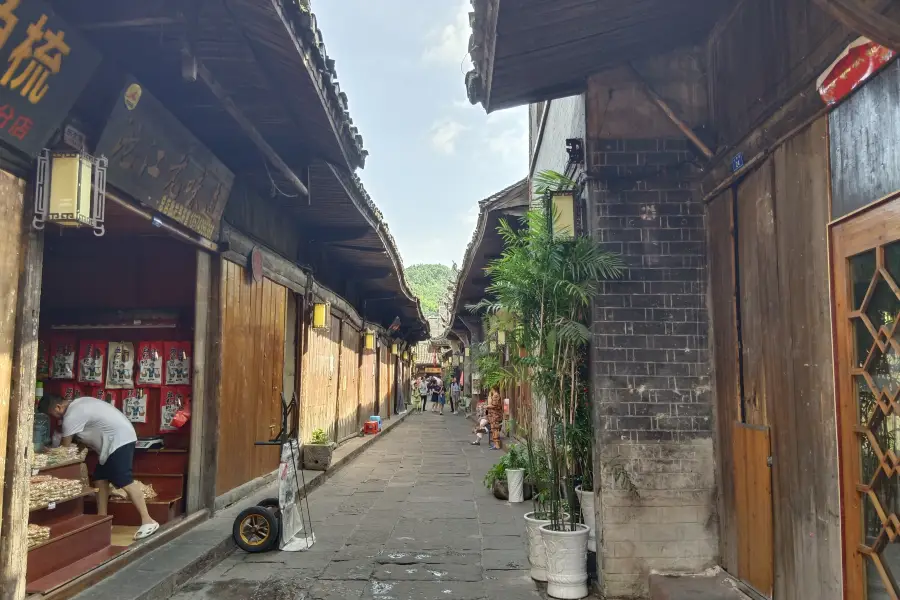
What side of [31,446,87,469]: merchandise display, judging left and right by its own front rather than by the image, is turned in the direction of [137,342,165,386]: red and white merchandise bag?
left

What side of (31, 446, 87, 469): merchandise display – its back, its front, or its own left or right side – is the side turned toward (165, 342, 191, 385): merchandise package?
left

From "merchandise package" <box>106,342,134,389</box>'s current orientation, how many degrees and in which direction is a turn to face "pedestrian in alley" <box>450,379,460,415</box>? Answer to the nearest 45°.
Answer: approximately 135° to its left

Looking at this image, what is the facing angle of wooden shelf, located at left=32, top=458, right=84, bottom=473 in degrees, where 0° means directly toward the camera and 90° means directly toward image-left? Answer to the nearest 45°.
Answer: approximately 315°

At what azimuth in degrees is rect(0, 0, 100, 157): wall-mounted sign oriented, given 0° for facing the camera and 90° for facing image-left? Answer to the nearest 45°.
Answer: approximately 315°
